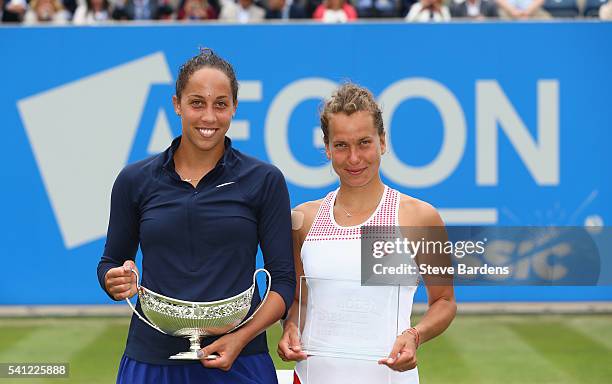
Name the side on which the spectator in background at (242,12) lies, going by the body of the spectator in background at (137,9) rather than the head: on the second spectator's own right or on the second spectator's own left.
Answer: on the second spectator's own left

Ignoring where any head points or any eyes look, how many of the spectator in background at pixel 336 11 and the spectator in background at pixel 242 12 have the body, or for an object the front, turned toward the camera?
2

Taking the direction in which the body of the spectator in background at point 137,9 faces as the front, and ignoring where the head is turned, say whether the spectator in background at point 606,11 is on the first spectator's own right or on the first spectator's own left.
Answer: on the first spectator's own left

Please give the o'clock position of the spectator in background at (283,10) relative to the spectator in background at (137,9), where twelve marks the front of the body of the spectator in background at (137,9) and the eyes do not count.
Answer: the spectator in background at (283,10) is roughly at 10 o'clock from the spectator in background at (137,9).

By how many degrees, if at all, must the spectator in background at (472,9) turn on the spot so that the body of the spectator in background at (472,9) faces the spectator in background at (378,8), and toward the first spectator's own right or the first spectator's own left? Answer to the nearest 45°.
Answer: approximately 90° to the first spectator's own right

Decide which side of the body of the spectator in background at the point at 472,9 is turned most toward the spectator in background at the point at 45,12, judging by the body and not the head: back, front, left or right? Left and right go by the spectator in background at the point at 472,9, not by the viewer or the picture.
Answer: right

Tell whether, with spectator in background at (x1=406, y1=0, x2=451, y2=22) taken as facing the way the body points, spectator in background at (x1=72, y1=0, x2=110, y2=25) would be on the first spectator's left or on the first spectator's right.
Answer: on the first spectator's right

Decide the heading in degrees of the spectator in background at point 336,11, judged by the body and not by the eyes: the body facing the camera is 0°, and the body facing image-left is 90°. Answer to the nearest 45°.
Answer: approximately 0°

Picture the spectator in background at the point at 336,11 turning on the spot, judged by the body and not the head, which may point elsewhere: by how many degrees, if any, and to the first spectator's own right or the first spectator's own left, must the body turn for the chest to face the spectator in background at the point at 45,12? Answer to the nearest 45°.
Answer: approximately 90° to the first spectator's own right

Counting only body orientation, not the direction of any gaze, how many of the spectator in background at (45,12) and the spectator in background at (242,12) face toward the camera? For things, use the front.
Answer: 2
